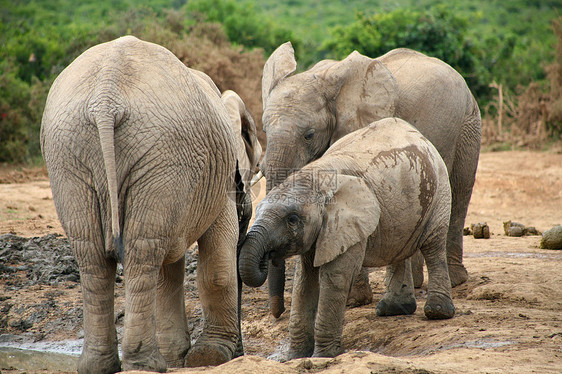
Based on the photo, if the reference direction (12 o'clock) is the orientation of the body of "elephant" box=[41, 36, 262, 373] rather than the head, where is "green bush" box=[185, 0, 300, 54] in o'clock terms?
The green bush is roughly at 11 o'clock from the elephant.

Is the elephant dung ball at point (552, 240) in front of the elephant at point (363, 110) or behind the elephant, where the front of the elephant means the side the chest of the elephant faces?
behind

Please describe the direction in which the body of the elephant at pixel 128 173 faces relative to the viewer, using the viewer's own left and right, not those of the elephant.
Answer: facing away from the viewer and to the right of the viewer

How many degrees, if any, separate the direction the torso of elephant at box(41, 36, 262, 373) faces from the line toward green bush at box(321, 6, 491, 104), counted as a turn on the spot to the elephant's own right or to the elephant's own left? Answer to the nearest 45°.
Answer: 0° — it already faces it

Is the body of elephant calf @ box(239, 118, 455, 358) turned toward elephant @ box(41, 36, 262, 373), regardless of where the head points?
yes

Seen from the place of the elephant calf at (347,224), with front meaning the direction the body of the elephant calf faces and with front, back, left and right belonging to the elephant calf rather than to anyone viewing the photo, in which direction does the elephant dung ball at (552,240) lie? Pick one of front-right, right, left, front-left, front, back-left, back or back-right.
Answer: back

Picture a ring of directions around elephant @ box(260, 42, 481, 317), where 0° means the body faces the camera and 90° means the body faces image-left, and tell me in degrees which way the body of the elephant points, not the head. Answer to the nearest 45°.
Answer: approximately 45°

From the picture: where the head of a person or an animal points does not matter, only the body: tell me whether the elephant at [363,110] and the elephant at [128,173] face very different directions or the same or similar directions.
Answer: very different directions

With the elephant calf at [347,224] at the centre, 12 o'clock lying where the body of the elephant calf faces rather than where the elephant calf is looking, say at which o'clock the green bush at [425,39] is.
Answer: The green bush is roughly at 5 o'clock from the elephant calf.

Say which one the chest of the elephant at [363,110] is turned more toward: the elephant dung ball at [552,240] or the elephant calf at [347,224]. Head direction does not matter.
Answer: the elephant calf

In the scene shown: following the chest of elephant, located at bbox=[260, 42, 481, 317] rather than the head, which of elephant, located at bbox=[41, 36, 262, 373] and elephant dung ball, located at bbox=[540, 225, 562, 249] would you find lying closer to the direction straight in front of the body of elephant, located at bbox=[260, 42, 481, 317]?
the elephant

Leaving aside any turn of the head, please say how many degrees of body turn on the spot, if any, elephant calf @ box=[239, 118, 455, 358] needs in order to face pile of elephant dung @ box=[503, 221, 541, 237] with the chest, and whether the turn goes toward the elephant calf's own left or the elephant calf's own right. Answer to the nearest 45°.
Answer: approximately 180°

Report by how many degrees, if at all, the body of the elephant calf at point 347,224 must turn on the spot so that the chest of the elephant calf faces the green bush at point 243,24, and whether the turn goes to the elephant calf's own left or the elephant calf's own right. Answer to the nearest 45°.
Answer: approximately 135° to the elephant calf's own right
